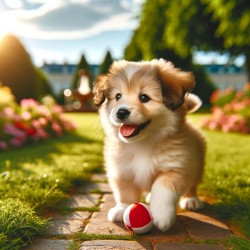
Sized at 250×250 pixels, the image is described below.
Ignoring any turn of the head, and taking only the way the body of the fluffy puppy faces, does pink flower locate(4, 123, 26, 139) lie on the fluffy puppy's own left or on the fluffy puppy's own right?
on the fluffy puppy's own right

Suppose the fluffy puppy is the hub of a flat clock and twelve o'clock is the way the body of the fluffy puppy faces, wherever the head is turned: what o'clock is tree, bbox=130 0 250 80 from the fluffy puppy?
The tree is roughly at 5 o'clock from the fluffy puppy.

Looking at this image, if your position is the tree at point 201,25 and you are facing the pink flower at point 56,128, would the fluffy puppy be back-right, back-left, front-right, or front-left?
front-left

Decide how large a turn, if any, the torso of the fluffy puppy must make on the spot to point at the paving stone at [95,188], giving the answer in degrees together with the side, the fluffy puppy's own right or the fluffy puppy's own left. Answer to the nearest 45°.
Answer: approximately 90° to the fluffy puppy's own right

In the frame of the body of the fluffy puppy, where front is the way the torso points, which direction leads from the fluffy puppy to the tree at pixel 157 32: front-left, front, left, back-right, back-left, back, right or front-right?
back-right

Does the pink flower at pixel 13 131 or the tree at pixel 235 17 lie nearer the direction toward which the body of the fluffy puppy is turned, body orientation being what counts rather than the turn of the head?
the pink flower
